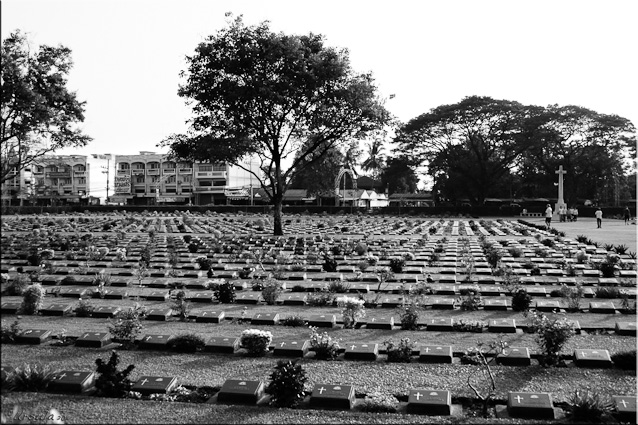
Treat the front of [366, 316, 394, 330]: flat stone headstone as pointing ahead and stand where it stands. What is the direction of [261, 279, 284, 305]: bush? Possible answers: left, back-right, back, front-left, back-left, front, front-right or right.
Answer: back-right

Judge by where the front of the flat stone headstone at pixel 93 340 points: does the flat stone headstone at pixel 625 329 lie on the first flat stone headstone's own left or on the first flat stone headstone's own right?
on the first flat stone headstone's own left

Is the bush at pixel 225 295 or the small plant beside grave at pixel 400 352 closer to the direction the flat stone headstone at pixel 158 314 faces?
the small plant beside grave

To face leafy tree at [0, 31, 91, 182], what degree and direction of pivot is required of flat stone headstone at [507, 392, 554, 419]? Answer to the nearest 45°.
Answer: approximately 135° to its right

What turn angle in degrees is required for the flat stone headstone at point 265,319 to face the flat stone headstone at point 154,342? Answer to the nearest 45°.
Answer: approximately 45° to its right

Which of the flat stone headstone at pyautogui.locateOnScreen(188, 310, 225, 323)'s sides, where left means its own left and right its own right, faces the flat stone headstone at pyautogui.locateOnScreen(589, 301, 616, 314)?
left

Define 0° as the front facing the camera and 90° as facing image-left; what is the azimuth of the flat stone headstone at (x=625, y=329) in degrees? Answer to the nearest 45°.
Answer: approximately 0°

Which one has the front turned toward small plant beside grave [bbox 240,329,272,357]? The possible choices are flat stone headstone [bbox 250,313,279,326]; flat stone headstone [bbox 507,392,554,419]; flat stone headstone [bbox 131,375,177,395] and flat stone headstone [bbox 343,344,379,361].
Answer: flat stone headstone [bbox 250,313,279,326]

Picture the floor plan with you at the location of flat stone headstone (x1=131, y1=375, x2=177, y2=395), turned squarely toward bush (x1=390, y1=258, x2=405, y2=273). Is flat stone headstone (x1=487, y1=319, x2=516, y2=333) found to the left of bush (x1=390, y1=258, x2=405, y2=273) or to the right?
right

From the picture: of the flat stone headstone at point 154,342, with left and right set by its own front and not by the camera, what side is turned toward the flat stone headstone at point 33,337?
right

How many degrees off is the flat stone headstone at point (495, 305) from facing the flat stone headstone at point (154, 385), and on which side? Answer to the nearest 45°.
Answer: approximately 45° to its right

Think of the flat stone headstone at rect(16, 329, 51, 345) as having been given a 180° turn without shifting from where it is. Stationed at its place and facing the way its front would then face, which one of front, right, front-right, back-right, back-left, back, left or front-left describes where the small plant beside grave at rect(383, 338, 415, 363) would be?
back-right
